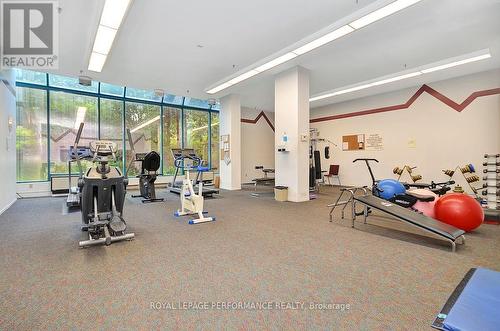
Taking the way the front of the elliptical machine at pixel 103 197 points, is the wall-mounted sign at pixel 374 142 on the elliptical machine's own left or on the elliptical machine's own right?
on the elliptical machine's own right

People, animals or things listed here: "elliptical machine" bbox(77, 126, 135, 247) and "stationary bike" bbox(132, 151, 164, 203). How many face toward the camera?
0

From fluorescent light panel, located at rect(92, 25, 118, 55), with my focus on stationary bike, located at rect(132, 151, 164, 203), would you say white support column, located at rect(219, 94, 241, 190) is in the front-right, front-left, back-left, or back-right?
front-right

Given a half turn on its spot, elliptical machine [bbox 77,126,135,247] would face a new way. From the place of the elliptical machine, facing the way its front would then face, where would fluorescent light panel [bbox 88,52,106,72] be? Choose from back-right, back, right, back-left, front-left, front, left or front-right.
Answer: back

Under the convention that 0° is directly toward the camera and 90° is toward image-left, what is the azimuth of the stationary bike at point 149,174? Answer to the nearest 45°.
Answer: approximately 135°

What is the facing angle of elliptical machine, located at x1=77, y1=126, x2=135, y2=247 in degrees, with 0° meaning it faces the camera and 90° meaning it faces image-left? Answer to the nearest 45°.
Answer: approximately 180°

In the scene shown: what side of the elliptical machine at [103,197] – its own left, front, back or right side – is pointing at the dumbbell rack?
right

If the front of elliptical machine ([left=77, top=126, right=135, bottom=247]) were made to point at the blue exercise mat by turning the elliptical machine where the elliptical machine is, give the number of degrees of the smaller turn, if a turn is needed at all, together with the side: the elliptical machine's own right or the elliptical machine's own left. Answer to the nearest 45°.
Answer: approximately 135° to the elliptical machine's own right

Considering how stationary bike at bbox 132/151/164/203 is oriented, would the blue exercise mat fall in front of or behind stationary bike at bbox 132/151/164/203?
behind

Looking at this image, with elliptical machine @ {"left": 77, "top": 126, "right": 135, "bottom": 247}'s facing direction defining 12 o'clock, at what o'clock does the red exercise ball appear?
The red exercise ball is roughly at 4 o'clock from the elliptical machine.
